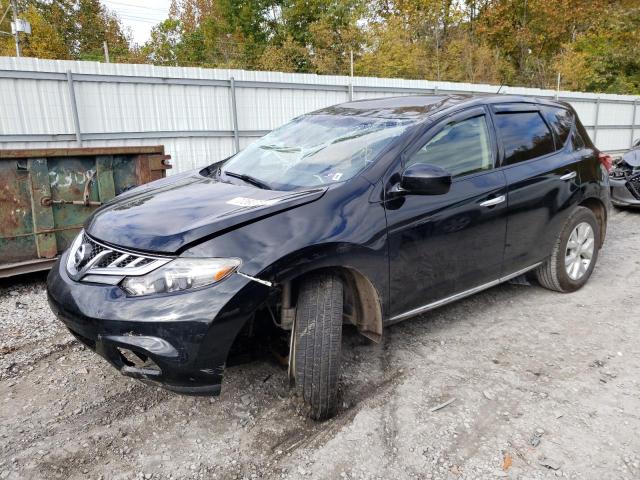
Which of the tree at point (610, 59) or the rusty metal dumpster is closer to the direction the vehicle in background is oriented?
the rusty metal dumpster

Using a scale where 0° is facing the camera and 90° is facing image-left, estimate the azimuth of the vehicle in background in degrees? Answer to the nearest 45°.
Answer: approximately 45°

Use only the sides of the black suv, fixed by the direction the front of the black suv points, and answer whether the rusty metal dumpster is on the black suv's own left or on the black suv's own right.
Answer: on the black suv's own right

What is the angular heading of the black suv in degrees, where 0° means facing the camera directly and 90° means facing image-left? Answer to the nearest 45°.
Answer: approximately 45°

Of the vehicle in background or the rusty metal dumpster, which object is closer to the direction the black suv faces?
the rusty metal dumpster

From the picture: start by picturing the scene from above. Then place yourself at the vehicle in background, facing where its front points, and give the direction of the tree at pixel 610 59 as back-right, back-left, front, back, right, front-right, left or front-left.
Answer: back-right

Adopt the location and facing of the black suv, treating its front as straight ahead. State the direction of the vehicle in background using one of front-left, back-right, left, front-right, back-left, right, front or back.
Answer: back

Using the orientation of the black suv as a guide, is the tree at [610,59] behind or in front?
behind
